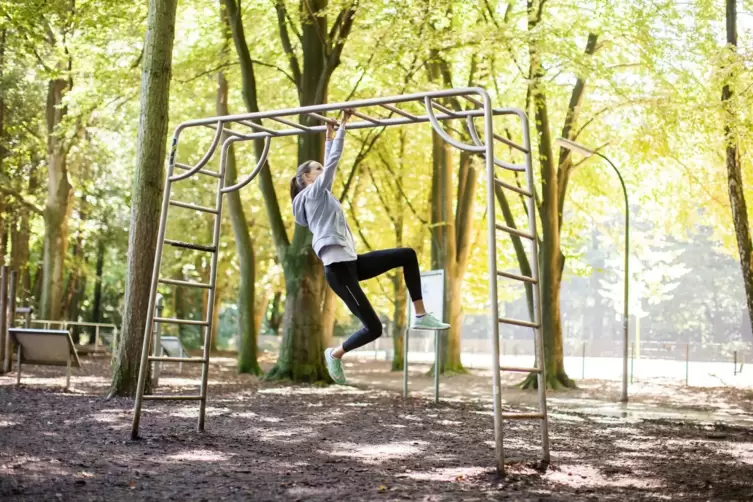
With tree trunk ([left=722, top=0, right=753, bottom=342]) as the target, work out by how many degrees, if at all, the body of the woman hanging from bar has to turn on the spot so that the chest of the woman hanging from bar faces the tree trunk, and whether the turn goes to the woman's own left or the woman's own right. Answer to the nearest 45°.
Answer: approximately 45° to the woman's own left

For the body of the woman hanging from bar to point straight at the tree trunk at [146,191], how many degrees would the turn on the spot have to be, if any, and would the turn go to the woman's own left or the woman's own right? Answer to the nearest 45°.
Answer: approximately 135° to the woman's own left

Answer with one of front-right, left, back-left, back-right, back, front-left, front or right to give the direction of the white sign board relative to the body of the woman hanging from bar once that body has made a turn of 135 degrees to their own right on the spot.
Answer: back-right

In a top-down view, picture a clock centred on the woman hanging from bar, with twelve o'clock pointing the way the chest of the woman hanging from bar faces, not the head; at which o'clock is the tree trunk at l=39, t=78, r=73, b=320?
The tree trunk is roughly at 8 o'clock from the woman hanging from bar.

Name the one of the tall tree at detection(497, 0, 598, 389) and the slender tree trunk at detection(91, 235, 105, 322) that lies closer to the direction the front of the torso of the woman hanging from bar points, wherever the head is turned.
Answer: the tall tree

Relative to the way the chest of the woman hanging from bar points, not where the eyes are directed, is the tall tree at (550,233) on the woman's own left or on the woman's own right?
on the woman's own left

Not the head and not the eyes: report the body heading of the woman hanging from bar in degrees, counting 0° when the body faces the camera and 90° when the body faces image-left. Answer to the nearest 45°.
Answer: approximately 270°

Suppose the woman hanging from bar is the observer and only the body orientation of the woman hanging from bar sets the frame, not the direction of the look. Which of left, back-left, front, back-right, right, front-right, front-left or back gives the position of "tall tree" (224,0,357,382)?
left

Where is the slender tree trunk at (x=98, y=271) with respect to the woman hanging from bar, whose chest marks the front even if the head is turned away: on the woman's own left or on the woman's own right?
on the woman's own left

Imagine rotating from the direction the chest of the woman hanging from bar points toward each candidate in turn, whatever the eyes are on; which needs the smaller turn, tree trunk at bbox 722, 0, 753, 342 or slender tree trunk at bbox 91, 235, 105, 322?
the tree trunk
